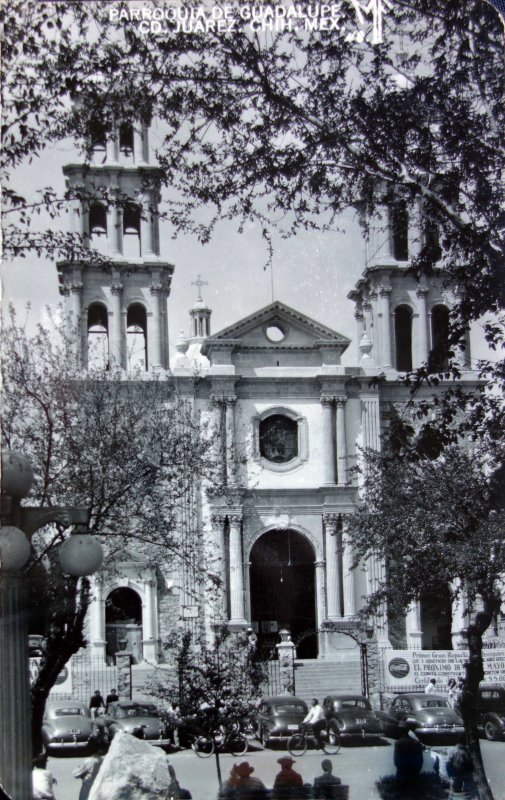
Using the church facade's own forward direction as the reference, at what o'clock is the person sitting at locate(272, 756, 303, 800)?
The person sitting is roughly at 12 o'clock from the church facade.

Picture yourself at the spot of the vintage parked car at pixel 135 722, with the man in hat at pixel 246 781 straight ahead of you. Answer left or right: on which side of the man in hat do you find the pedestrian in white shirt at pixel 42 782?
right

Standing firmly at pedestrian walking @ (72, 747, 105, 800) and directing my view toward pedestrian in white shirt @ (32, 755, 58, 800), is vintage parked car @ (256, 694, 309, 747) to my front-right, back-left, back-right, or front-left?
back-right

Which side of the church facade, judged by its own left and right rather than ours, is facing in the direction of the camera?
front

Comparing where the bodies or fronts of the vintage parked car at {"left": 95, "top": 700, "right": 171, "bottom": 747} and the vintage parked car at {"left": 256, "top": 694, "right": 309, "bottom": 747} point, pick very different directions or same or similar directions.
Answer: same or similar directions

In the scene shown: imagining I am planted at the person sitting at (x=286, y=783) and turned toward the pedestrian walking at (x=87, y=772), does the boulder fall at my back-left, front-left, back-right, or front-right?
front-left

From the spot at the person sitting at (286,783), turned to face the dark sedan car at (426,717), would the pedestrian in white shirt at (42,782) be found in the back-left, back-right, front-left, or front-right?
back-left
